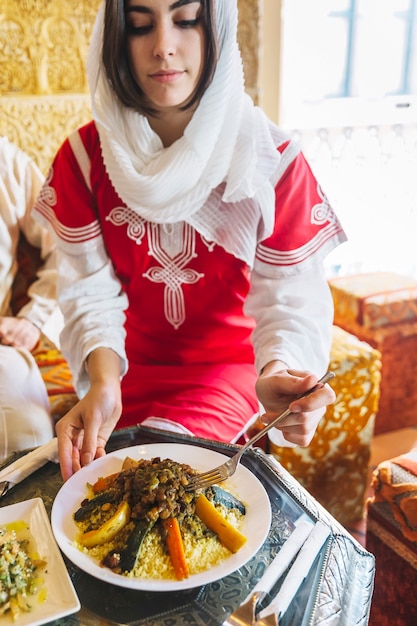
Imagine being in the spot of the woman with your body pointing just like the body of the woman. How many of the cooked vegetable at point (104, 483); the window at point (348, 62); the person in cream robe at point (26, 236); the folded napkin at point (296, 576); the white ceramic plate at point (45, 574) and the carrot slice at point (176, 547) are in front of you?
4

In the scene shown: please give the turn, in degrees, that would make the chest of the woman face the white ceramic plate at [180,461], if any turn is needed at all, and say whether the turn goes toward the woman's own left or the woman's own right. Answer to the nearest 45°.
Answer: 0° — they already face it

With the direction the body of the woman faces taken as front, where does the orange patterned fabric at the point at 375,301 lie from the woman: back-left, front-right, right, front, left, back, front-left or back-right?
back-left

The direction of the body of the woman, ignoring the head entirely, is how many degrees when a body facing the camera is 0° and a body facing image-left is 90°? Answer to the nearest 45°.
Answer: approximately 0°

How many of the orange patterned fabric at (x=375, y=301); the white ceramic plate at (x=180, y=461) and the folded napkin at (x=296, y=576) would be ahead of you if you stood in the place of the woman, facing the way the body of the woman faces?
2

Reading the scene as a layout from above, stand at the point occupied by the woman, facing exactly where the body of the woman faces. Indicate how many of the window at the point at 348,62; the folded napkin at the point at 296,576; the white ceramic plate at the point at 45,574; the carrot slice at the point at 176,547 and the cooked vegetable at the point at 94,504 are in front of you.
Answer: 4

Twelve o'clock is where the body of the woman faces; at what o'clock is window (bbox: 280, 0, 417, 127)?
The window is roughly at 7 o'clock from the woman.

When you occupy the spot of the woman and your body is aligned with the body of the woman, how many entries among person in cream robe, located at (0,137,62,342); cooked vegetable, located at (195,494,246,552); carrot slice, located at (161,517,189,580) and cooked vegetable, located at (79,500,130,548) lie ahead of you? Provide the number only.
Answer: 3
